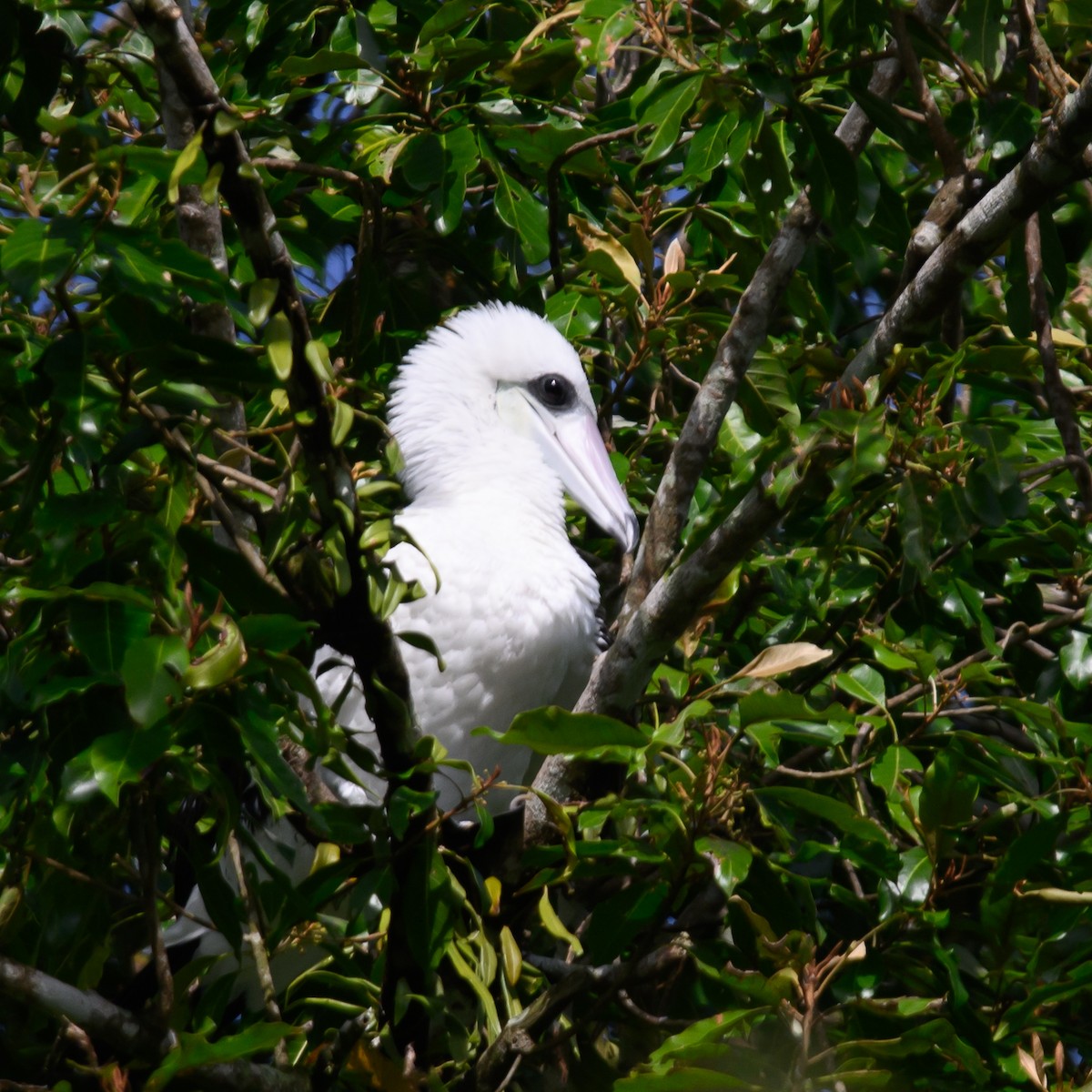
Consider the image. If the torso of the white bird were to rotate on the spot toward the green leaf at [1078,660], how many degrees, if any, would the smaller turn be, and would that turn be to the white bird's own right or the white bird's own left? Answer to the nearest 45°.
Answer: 0° — it already faces it

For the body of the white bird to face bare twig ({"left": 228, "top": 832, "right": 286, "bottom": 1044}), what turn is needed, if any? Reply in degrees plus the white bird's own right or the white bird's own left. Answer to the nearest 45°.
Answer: approximately 135° to the white bird's own right

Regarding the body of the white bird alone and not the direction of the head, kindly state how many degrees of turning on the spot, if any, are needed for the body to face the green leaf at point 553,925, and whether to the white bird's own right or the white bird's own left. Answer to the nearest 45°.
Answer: approximately 45° to the white bird's own right

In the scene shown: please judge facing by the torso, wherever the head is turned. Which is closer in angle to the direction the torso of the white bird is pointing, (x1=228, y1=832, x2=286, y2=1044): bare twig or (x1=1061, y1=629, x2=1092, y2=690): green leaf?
the green leaf

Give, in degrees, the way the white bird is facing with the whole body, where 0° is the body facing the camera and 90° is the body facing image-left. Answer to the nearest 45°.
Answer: approximately 315°
